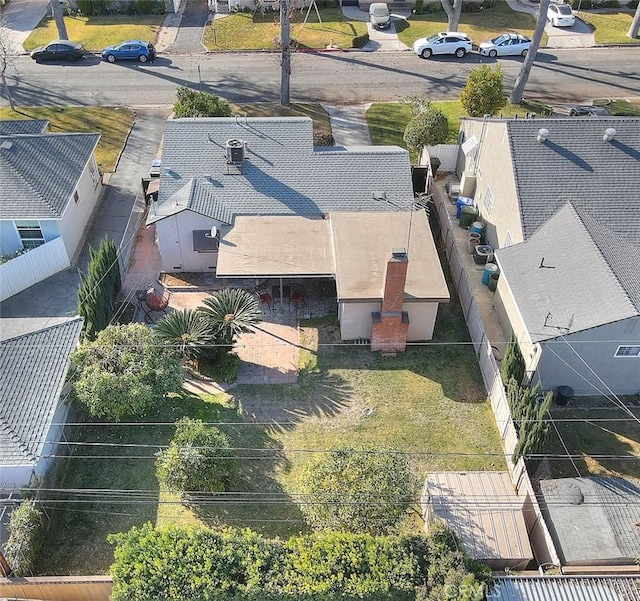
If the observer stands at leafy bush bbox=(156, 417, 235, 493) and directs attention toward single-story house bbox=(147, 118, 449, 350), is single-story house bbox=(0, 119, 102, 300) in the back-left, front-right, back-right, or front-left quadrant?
front-left

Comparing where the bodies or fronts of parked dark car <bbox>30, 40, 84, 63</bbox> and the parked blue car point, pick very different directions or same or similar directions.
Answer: same or similar directions

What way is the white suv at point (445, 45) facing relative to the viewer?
to the viewer's left

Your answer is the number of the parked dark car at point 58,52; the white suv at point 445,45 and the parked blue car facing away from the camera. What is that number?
0

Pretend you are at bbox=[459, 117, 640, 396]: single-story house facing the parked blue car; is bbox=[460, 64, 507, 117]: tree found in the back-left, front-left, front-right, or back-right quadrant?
front-right

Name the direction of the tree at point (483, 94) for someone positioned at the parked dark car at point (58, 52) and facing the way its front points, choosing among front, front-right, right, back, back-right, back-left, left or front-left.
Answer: back-left

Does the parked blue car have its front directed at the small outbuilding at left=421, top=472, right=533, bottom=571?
no

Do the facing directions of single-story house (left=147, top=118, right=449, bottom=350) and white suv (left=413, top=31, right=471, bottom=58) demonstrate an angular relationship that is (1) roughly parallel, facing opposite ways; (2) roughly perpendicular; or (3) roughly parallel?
roughly perpendicular

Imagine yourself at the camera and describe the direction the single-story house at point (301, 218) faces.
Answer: facing away from the viewer

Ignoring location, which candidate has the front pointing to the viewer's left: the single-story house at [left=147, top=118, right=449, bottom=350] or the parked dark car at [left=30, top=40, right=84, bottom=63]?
the parked dark car

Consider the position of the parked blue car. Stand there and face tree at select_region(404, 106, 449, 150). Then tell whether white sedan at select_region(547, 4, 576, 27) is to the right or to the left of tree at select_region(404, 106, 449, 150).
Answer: left

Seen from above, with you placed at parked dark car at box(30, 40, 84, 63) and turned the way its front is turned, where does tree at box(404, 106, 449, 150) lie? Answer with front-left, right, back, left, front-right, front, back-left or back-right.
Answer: back-left

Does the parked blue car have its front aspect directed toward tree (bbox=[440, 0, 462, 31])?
no

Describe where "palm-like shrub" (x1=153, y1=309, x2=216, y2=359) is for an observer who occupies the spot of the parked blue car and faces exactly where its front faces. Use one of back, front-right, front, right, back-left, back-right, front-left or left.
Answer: left

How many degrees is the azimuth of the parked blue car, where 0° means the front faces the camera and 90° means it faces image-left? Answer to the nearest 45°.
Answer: approximately 90°

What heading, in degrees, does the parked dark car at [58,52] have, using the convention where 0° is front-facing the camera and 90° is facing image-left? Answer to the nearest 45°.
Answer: approximately 90°

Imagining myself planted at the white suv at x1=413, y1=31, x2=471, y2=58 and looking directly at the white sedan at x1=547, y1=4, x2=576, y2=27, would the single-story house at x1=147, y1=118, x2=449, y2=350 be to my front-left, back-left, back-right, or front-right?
back-right

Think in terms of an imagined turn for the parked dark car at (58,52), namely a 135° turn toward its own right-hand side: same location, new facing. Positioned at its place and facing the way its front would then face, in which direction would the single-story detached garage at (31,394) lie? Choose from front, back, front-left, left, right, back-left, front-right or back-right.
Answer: back-right

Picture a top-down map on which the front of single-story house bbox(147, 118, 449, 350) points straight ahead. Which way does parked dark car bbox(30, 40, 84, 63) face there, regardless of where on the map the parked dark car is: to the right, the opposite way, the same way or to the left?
to the left

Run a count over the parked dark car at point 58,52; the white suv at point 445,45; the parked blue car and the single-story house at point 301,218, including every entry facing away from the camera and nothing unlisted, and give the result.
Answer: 1

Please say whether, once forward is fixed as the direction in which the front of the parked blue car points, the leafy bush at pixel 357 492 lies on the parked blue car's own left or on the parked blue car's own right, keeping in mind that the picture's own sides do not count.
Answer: on the parked blue car's own left
